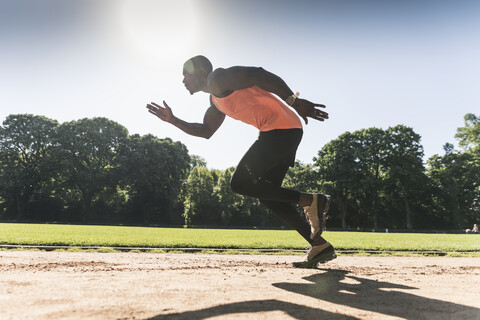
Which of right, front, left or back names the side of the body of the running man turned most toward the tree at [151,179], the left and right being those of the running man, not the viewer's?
right

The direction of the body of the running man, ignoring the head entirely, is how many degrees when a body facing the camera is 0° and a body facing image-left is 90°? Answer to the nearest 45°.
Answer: approximately 90°

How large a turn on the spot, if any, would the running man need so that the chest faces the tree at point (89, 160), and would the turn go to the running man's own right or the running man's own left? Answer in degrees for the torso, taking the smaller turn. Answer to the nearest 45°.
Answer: approximately 45° to the running man's own right

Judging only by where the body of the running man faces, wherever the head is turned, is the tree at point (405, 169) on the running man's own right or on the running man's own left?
on the running man's own right

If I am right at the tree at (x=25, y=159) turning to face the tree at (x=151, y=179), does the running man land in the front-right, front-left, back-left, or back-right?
front-right

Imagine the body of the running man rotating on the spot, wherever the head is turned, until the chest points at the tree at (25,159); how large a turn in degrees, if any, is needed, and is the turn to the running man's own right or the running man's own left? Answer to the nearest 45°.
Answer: approximately 45° to the running man's own right

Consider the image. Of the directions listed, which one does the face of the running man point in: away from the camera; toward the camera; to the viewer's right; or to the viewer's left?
to the viewer's left

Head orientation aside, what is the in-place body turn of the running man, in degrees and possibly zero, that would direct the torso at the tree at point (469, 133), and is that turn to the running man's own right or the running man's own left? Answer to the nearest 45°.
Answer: approximately 135° to the running man's own right

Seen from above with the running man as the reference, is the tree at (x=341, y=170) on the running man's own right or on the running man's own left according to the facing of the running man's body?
on the running man's own right

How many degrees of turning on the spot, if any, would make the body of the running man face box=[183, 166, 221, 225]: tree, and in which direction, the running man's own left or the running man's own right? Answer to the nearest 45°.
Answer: approximately 90° to the running man's own right
